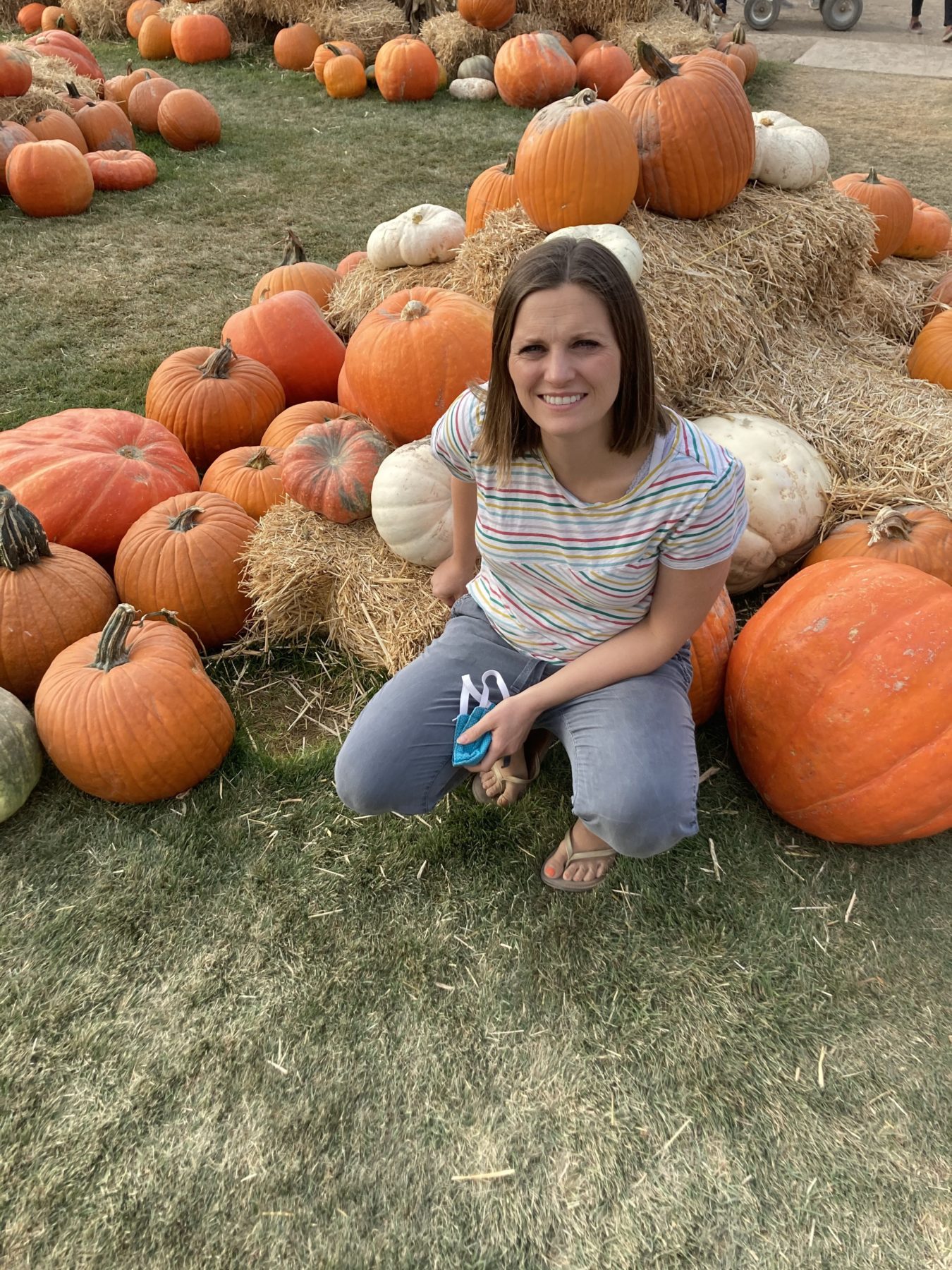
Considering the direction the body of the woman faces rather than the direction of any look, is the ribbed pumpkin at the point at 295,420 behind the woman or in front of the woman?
behind

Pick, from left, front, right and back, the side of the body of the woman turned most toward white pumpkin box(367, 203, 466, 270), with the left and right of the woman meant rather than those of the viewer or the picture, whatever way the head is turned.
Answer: back

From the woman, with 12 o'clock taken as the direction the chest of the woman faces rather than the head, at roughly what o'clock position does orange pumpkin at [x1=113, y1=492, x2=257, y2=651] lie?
The orange pumpkin is roughly at 4 o'clock from the woman.

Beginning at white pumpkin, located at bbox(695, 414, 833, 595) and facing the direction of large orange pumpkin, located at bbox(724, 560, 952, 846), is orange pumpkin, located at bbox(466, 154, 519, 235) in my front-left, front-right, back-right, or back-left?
back-right

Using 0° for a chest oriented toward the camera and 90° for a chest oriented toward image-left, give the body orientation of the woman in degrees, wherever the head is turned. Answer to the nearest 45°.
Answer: approximately 0°

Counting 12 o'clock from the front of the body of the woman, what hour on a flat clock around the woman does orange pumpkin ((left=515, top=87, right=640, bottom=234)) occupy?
The orange pumpkin is roughly at 6 o'clock from the woman.

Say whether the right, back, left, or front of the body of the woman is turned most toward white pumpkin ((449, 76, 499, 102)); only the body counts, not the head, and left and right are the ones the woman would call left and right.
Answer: back

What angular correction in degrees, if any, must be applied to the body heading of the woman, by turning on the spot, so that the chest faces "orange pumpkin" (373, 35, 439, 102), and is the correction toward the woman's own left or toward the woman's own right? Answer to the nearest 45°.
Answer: approximately 180°

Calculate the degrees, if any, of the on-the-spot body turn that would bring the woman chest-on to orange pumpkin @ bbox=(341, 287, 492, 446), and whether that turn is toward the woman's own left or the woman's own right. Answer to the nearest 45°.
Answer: approximately 180°

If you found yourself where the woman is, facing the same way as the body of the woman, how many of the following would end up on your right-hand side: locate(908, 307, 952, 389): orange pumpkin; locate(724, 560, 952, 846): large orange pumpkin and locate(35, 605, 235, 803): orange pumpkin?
1

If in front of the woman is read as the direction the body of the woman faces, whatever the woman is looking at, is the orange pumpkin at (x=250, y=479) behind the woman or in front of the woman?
behind

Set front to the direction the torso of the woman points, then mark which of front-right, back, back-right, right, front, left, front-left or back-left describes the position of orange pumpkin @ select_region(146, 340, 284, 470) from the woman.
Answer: back-right

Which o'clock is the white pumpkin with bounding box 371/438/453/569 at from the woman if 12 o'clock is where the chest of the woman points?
The white pumpkin is roughly at 5 o'clock from the woman.

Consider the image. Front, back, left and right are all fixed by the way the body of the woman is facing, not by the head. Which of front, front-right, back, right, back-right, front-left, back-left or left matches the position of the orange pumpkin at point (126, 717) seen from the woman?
right

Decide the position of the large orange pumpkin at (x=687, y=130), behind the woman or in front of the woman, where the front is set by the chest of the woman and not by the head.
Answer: behind
